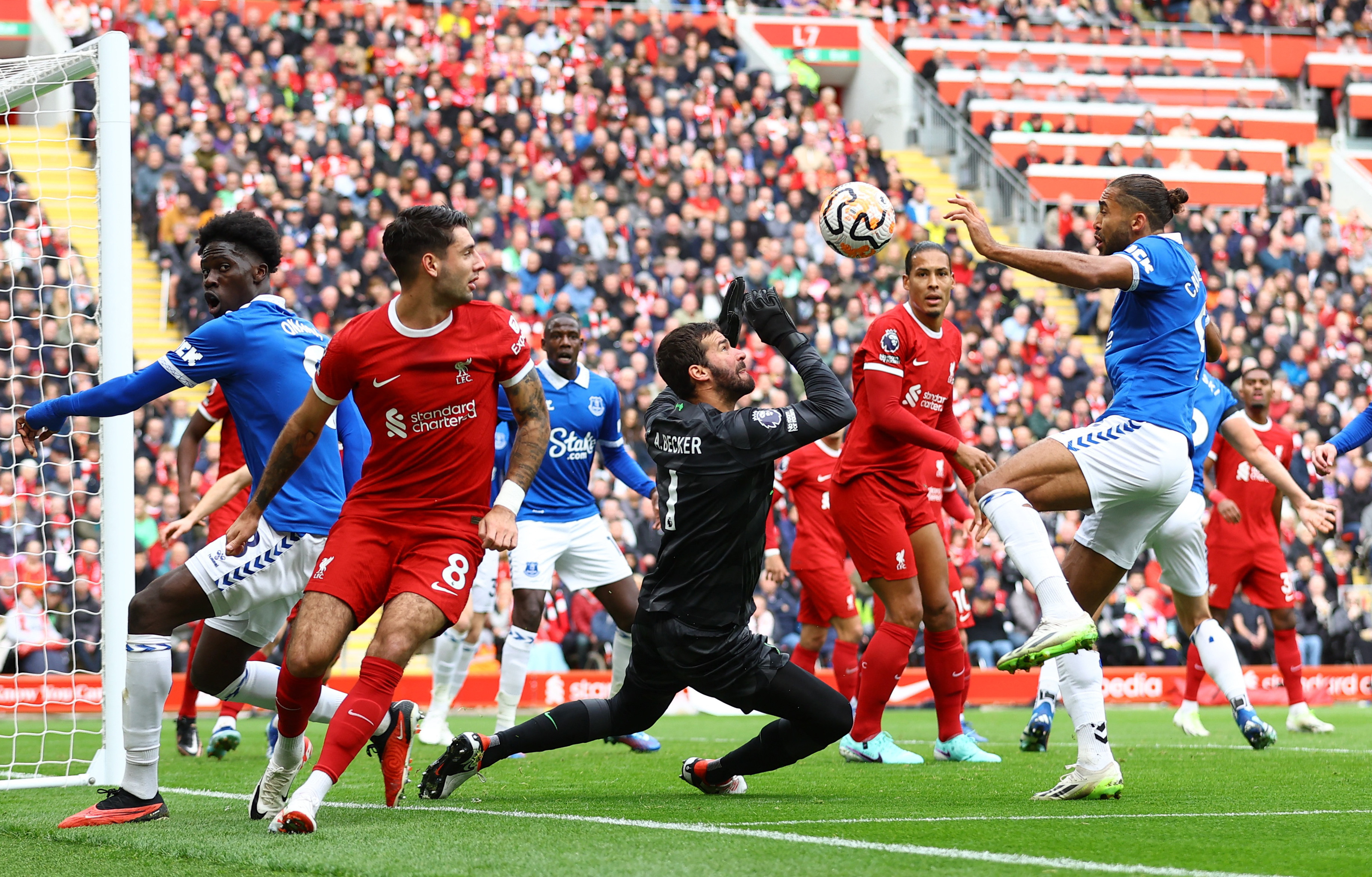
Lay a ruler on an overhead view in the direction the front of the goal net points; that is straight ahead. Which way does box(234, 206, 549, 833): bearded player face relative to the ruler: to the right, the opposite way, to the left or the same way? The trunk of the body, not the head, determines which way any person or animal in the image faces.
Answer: to the right

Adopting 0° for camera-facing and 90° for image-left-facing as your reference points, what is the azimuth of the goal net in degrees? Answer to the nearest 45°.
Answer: approximately 270°

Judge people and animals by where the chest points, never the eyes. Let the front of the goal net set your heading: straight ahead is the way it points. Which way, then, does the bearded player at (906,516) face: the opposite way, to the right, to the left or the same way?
to the right

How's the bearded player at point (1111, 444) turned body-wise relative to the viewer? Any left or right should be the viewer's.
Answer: facing to the left of the viewer

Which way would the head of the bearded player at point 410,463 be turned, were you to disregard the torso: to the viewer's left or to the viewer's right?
to the viewer's right

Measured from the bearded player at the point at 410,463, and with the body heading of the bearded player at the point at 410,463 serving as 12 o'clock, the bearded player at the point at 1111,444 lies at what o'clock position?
the bearded player at the point at 1111,444 is roughly at 9 o'clock from the bearded player at the point at 410,463.

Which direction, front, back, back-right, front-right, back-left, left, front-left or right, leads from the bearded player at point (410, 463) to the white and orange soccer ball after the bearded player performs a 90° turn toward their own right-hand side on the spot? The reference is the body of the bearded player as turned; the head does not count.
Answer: back-right

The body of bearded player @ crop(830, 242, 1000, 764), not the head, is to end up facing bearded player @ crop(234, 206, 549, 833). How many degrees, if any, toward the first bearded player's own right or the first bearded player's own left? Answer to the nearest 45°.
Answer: approximately 90° to the first bearded player's own right

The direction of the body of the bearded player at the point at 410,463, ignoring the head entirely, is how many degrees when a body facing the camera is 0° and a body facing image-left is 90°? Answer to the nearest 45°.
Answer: approximately 0°
